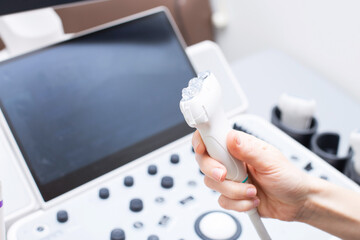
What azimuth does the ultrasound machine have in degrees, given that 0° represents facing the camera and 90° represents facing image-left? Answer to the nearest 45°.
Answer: approximately 315°
